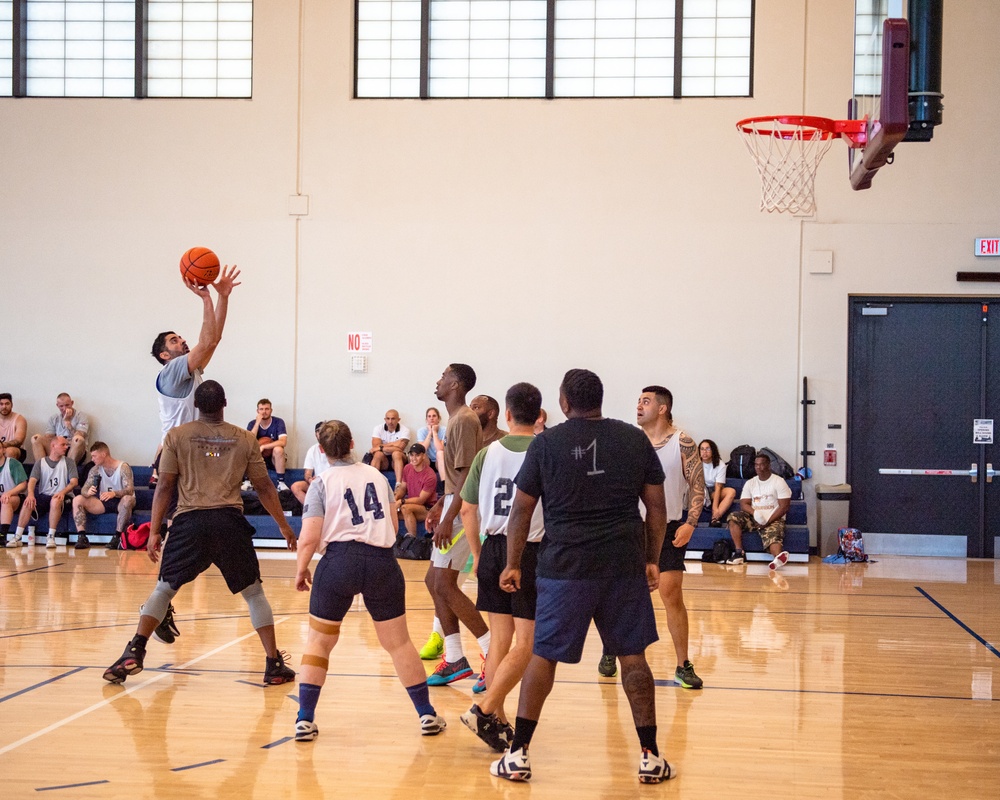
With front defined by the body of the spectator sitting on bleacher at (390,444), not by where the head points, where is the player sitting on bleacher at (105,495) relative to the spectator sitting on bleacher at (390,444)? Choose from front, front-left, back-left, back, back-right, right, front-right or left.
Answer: right

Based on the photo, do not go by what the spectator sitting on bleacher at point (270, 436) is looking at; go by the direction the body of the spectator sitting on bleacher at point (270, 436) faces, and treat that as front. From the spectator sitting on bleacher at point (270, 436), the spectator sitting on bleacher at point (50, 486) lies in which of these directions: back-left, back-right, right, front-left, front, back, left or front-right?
right

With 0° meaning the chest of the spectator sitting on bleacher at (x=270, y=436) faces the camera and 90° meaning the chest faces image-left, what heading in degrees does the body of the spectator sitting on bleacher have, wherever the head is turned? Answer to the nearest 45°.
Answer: approximately 0°

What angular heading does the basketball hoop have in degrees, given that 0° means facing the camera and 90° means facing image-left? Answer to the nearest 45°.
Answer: approximately 90°

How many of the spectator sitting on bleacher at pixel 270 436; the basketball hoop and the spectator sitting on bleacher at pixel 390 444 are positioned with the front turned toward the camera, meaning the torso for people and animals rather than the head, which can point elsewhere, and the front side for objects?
2

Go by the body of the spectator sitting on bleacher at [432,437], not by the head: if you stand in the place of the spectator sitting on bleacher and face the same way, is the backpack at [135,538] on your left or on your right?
on your right

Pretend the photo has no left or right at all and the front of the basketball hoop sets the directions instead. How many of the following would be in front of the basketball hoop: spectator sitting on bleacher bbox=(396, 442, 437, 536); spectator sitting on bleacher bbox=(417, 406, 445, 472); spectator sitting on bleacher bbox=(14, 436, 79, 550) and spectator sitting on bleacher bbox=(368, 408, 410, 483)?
4

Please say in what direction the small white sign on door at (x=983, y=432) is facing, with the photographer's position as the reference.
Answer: facing the viewer

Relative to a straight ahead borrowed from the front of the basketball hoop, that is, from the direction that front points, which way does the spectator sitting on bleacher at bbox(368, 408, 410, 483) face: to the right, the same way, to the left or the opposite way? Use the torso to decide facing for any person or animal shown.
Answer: to the left

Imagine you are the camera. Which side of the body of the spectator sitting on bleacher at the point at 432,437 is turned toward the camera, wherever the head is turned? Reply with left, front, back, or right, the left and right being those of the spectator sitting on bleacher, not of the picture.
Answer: front

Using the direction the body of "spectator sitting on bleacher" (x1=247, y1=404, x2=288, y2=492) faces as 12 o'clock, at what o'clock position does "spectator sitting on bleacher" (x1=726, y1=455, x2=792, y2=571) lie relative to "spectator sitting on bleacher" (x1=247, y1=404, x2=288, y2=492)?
"spectator sitting on bleacher" (x1=726, y1=455, x2=792, y2=571) is roughly at 10 o'clock from "spectator sitting on bleacher" (x1=247, y1=404, x2=288, y2=492).

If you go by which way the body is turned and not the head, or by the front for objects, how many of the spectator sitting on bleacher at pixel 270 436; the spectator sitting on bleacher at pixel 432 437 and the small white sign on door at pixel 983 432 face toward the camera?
3

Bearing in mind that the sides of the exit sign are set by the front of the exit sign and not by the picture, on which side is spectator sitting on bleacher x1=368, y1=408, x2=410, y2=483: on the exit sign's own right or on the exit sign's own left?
on the exit sign's own right

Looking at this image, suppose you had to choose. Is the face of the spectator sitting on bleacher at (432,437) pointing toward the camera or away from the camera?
toward the camera

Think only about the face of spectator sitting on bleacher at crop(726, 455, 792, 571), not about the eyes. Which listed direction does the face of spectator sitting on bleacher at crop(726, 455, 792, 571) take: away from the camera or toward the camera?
toward the camera

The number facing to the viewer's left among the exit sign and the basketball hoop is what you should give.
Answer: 1

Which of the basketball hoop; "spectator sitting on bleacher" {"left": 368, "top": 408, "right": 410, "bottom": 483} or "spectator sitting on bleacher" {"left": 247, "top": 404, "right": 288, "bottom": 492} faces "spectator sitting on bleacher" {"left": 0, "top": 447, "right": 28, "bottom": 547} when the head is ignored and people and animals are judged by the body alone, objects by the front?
the basketball hoop
